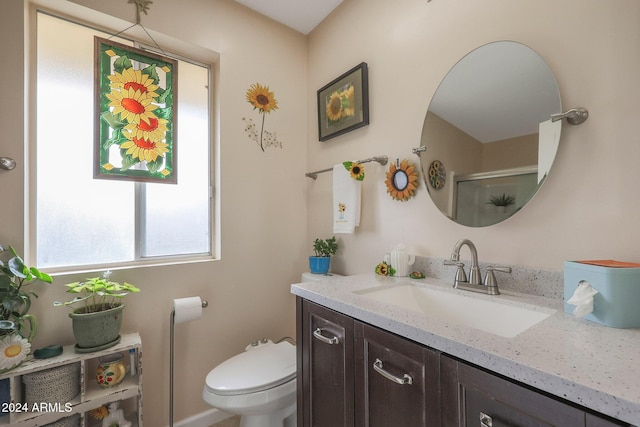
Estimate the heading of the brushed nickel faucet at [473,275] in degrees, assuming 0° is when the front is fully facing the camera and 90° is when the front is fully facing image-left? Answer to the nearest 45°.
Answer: approximately 45°

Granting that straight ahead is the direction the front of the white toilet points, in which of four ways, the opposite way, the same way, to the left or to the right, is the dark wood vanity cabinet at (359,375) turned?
the same way

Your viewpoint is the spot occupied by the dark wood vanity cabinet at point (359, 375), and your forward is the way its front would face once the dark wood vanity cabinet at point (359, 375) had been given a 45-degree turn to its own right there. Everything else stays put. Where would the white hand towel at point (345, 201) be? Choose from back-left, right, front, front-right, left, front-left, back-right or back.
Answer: right

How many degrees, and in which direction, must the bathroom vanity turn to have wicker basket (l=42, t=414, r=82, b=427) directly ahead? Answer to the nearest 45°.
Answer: approximately 45° to its right

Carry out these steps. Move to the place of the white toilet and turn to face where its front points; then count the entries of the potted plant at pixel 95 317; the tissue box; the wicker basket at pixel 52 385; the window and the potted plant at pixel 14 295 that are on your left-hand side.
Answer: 1

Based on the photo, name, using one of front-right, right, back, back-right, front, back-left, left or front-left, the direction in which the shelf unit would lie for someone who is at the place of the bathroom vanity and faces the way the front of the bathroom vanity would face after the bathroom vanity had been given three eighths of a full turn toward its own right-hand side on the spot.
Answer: left

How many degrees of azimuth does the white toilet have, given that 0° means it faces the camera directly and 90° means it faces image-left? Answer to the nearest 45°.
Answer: approximately 45°

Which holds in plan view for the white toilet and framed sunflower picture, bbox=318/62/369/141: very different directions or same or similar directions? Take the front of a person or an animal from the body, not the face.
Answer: same or similar directions

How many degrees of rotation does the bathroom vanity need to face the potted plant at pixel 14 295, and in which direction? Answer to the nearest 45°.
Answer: approximately 45° to its right

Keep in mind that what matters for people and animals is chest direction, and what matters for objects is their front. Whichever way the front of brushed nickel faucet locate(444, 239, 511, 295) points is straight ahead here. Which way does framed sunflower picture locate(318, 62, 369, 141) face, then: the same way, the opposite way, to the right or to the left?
the same way

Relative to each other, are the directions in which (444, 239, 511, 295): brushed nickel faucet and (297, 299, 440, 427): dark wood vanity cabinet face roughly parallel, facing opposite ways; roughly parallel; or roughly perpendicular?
roughly parallel

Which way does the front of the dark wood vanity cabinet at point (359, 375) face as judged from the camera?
facing the viewer and to the left of the viewer

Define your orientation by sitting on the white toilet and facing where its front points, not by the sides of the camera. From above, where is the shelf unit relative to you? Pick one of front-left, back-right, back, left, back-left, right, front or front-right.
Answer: front-right

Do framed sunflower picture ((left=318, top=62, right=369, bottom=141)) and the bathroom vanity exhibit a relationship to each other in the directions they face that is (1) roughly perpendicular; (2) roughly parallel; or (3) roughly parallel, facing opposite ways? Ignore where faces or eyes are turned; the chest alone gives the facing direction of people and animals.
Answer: roughly parallel

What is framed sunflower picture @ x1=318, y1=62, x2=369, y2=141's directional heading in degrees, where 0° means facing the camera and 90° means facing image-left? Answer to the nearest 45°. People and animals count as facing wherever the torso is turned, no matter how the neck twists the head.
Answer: approximately 45°

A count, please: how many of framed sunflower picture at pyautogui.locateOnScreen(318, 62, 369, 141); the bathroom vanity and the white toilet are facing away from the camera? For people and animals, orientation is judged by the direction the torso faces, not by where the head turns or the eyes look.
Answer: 0
